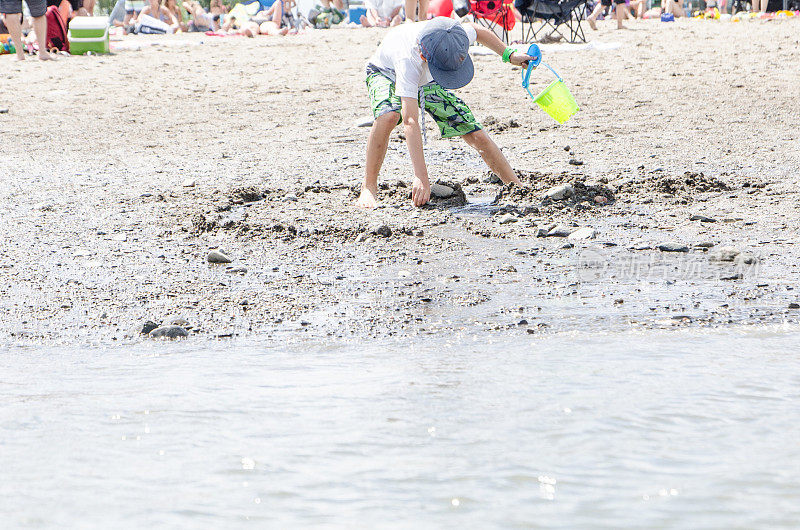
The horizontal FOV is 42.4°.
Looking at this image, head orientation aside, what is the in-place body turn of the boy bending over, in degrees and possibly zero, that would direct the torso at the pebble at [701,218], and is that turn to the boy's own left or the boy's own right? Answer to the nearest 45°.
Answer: approximately 45° to the boy's own left

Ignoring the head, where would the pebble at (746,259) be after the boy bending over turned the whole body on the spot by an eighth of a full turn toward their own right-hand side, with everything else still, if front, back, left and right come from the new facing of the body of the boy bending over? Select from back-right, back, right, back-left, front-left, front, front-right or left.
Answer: front-left

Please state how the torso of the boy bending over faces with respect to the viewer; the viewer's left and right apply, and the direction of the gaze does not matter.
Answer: facing the viewer and to the right of the viewer

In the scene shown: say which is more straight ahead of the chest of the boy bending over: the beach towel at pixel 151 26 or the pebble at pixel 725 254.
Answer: the pebble

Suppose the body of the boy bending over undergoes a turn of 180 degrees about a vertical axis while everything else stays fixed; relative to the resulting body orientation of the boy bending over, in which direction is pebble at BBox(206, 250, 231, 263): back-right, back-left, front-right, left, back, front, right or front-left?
left

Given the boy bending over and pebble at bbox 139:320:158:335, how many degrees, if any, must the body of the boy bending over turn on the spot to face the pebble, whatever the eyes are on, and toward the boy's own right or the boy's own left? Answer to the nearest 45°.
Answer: approximately 90° to the boy's own right

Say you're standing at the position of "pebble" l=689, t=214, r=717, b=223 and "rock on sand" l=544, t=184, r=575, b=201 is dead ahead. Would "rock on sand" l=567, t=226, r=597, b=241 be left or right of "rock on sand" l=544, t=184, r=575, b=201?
left

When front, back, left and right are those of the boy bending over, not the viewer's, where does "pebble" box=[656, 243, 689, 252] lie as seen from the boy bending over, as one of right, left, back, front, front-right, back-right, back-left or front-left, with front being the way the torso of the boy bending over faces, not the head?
front

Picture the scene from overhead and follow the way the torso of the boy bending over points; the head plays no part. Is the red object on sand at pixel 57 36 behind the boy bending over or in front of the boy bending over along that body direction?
behind

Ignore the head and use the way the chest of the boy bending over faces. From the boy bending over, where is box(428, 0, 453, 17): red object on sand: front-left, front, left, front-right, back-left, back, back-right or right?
back-left

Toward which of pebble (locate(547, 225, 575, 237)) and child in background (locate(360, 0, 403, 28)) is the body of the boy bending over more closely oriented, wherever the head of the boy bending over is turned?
the pebble

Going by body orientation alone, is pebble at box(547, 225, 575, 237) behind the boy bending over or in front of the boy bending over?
in front

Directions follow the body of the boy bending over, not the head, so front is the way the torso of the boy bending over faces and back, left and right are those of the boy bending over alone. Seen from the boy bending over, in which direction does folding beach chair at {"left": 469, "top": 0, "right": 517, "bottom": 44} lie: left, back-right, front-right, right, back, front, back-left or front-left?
back-left

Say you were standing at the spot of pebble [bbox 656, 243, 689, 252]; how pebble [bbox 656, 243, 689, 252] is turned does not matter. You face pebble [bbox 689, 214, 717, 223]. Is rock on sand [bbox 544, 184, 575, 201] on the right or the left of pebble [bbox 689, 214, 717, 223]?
left
